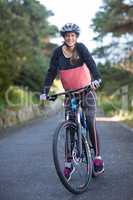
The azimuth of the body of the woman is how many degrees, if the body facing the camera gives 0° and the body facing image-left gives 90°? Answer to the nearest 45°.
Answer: approximately 0°

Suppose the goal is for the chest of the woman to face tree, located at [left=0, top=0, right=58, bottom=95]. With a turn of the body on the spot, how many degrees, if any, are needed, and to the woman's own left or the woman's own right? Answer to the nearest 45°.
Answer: approximately 180°
